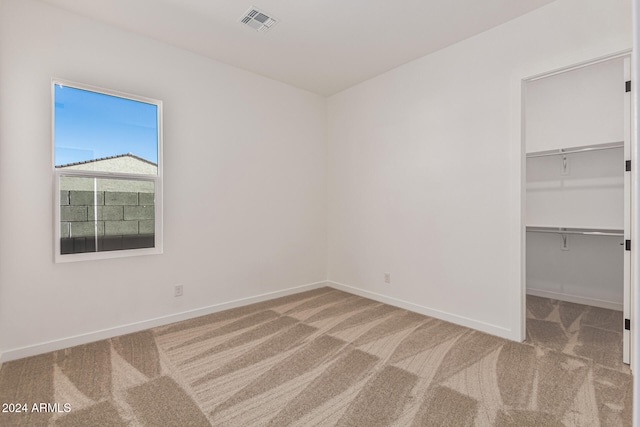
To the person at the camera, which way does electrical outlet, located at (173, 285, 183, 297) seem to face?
facing the viewer
